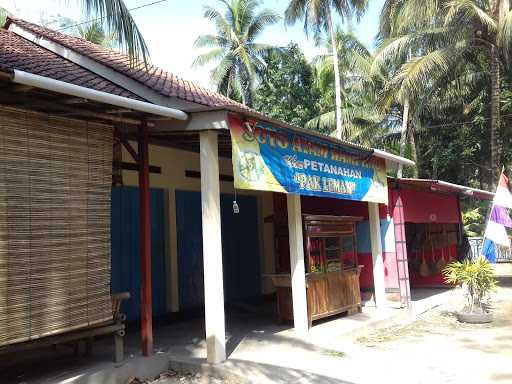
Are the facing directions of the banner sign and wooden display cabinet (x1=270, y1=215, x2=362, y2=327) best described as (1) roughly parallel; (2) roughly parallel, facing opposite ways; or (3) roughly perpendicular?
roughly parallel

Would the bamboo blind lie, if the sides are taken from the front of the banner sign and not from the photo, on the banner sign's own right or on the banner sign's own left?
on the banner sign's own right

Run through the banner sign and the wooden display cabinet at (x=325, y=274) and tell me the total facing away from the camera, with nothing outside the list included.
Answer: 0

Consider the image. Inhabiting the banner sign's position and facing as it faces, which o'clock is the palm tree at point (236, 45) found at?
The palm tree is roughly at 7 o'clock from the banner sign.

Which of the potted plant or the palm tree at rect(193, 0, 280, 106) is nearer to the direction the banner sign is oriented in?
the potted plant

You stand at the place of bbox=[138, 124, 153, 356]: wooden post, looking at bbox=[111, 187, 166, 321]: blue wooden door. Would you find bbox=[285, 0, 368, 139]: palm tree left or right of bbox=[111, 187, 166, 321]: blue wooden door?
right

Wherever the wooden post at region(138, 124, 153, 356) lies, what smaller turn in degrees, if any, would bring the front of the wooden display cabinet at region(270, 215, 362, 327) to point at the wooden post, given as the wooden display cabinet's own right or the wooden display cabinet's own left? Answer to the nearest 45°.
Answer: approximately 90° to the wooden display cabinet's own right

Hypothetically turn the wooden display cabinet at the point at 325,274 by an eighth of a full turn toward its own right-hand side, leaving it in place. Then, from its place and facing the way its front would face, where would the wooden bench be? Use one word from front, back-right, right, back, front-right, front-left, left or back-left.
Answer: front-right

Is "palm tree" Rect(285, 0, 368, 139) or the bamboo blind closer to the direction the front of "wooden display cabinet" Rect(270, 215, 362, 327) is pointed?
the bamboo blind

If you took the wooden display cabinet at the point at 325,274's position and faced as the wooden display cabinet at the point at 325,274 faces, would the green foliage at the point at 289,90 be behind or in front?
behind

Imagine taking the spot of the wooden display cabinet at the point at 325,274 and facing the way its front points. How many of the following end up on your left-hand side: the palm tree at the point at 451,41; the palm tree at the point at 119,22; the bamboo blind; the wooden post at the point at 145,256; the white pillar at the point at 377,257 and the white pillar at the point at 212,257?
2

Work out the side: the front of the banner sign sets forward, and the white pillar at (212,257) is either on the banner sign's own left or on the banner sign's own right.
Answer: on the banner sign's own right

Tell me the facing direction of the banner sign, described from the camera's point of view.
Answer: facing the viewer and to the right of the viewer

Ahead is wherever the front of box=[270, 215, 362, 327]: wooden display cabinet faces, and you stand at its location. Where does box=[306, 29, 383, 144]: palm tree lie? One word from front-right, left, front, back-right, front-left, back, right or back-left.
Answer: back-left

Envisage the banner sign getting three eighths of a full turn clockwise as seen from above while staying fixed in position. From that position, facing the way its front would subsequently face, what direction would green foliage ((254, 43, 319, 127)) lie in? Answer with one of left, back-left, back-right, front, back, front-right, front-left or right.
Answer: right
